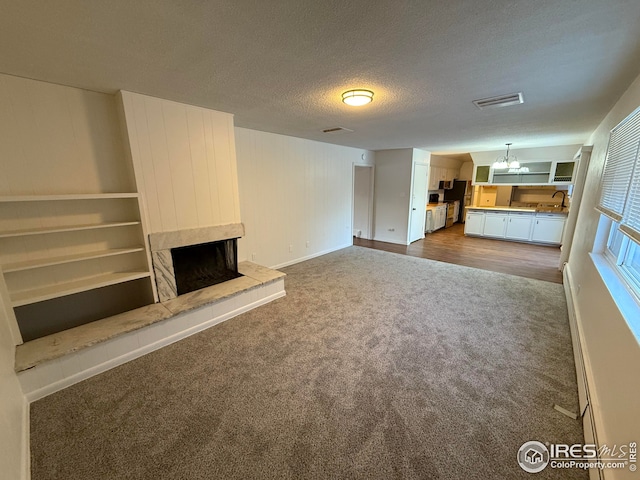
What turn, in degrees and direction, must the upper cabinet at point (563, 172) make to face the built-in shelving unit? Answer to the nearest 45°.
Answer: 0° — it already faces it

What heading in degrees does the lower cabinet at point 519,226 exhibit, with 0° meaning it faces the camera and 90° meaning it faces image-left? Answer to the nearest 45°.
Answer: approximately 0°

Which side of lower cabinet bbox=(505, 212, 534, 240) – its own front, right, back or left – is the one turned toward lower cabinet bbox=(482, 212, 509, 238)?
right

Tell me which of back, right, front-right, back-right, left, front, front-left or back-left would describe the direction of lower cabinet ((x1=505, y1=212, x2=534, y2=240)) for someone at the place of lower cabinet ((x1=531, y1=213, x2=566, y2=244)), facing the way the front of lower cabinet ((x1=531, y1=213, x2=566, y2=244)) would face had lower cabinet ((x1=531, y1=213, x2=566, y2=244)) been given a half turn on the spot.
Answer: left

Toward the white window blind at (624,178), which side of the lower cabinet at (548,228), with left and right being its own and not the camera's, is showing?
front

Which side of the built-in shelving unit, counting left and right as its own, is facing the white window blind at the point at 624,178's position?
front

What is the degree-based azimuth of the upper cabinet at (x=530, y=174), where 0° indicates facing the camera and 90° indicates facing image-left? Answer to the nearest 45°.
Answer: approximately 0°

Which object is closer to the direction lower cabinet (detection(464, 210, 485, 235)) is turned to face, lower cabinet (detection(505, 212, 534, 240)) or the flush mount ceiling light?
the flush mount ceiling light
